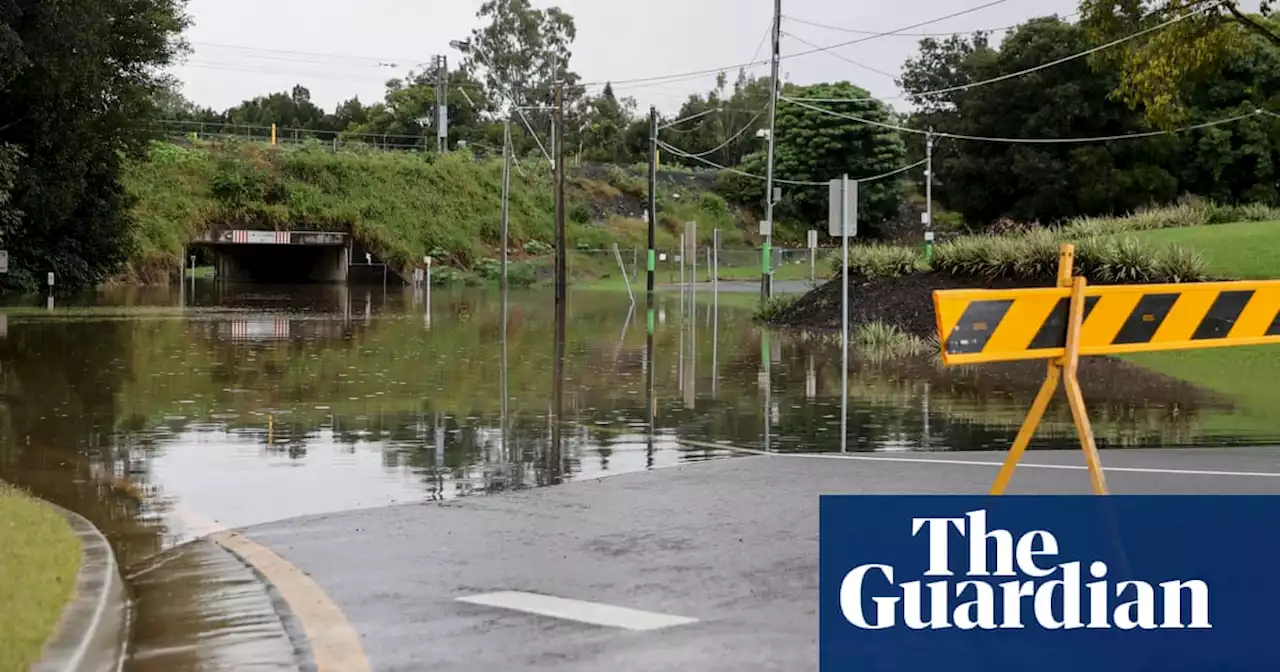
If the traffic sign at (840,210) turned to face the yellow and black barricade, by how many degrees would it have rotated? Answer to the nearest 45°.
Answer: approximately 180°

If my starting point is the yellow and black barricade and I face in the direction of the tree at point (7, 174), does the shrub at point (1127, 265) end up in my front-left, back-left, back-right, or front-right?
front-right

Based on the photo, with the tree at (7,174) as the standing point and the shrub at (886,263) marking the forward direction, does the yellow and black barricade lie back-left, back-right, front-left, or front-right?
front-right

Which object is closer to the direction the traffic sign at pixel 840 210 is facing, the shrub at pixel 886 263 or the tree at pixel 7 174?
the shrub

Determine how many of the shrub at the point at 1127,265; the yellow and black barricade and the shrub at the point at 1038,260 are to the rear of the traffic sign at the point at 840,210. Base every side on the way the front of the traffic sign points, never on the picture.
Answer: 1

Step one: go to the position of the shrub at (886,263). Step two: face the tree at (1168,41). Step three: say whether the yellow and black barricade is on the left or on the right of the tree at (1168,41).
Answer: right

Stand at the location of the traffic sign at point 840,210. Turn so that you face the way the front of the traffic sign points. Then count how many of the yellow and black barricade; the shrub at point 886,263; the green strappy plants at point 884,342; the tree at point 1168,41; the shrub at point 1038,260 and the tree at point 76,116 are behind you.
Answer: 1

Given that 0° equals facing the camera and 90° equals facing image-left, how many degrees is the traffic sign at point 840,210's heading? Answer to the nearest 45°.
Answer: approximately 180°

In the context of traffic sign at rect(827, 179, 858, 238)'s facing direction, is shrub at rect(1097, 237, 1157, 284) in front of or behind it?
in front

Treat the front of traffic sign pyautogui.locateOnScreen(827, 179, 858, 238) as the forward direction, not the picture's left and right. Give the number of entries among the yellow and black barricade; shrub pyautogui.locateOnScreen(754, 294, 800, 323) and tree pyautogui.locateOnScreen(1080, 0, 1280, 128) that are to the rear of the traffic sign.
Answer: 1

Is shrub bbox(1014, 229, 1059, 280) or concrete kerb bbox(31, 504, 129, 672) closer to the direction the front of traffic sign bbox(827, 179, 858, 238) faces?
the shrub

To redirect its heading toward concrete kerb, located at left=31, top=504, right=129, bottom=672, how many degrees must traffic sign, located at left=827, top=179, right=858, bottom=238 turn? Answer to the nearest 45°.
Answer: approximately 180°

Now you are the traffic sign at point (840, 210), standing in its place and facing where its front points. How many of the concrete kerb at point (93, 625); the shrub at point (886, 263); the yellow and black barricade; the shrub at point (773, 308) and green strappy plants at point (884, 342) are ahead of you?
3
